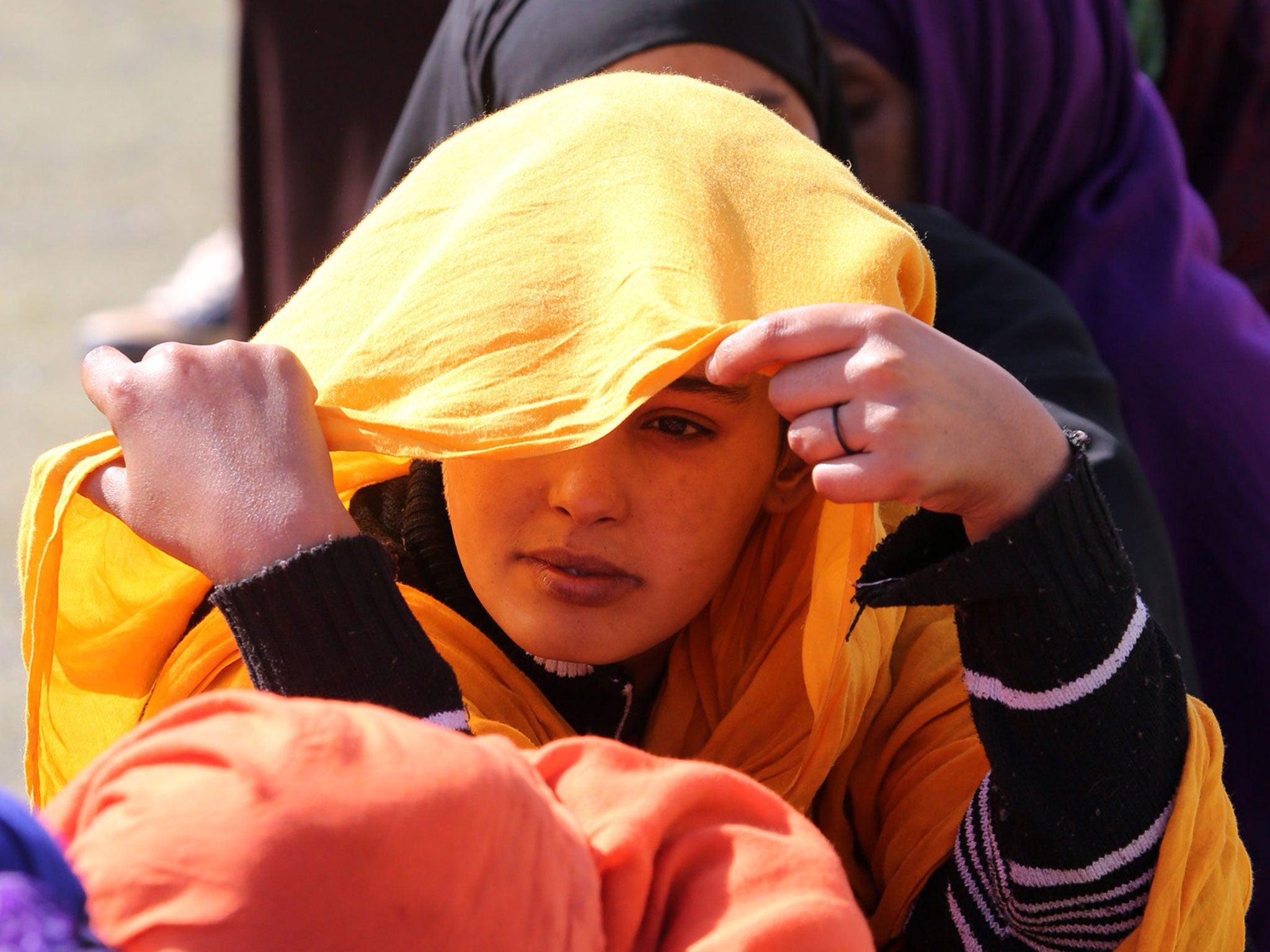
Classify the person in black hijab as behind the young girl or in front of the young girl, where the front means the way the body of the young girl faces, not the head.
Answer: behind

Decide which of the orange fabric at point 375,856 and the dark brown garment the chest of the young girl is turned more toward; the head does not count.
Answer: the orange fabric

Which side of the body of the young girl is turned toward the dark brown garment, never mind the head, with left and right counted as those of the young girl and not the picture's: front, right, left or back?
back

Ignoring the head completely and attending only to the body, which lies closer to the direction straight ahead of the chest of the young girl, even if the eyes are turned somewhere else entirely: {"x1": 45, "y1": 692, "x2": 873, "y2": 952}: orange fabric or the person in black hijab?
the orange fabric

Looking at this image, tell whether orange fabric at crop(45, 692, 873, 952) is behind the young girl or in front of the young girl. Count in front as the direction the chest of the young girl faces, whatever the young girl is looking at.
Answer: in front

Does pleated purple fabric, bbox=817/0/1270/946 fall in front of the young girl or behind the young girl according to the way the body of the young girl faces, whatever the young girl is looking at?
behind

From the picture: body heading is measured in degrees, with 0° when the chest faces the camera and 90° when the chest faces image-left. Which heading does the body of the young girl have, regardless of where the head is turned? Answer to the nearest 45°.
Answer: approximately 0°
